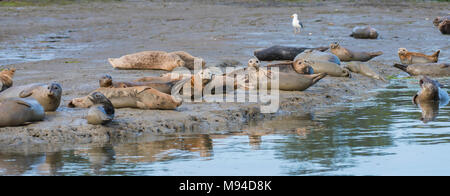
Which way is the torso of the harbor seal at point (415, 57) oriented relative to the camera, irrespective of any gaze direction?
to the viewer's left

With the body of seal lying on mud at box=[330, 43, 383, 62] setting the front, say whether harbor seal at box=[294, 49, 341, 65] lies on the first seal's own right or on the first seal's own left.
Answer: on the first seal's own left

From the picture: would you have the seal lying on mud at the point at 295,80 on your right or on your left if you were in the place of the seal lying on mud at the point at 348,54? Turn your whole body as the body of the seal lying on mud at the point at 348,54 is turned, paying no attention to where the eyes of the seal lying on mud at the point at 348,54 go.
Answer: on your left

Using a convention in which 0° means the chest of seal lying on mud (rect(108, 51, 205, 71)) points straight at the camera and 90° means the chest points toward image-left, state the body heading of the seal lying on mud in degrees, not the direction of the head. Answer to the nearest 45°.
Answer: approximately 270°

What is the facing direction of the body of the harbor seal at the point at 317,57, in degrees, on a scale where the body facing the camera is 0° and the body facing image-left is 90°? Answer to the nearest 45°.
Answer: approximately 90°

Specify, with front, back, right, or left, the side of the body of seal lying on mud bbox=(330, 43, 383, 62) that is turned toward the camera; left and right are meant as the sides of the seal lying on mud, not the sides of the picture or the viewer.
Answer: left

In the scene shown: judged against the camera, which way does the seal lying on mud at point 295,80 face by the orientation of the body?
to the viewer's left

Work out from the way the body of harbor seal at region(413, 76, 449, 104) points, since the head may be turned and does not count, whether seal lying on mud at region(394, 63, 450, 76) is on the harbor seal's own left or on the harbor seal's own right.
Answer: on the harbor seal's own right

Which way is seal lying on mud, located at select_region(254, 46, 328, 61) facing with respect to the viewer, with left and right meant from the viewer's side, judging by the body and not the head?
facing to the left of the viewer

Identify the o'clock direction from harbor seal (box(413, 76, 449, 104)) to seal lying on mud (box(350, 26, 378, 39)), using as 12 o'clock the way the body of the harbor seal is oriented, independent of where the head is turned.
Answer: The seal lying on mud is roughly at 4 o'clock from the harbor seal.
